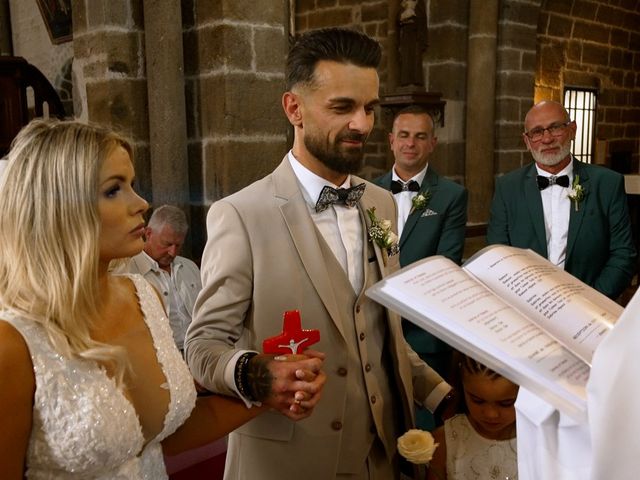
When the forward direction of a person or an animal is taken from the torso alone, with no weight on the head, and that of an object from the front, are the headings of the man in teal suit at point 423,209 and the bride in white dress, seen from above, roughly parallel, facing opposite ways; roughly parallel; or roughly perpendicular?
roughly perpendicular

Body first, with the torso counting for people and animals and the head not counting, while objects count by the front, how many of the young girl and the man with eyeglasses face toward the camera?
2

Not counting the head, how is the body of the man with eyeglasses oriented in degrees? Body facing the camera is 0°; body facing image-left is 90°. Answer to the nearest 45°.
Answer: approximately 0°

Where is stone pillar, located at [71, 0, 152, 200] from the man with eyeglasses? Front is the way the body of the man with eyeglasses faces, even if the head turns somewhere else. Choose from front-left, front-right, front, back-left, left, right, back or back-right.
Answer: right

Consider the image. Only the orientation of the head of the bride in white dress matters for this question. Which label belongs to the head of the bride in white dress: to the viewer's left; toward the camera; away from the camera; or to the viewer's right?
to the viewer's right

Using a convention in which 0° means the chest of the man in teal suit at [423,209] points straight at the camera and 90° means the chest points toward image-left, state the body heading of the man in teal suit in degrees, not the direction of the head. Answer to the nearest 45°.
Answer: approximately 45°

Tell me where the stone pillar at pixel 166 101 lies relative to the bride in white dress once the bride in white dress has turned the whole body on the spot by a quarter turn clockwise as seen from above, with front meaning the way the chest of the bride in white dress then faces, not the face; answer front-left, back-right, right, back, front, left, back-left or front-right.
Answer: back-right

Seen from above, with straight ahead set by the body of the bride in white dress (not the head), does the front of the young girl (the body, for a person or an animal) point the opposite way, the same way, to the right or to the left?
to the right
